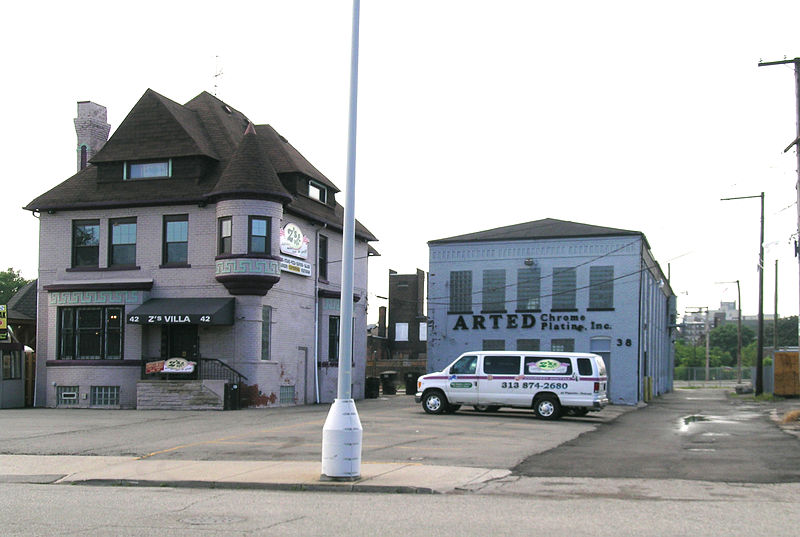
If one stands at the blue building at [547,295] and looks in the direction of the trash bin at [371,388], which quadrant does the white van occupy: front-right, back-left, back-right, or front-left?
front-left

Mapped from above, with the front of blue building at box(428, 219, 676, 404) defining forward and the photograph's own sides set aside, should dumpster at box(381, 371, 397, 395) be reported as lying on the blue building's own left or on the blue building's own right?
on the blue building's own right

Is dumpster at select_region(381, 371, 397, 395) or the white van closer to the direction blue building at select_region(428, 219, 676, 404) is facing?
the white van

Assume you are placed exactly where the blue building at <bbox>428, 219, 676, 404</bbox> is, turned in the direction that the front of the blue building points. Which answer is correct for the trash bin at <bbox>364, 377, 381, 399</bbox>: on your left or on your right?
on your right

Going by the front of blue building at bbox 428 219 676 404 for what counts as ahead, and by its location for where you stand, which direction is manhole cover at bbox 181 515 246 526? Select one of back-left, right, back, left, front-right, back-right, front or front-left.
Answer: front

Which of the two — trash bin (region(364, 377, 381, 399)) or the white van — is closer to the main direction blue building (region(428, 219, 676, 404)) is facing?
the white van

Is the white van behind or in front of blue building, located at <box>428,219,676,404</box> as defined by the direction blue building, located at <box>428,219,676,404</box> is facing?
in front

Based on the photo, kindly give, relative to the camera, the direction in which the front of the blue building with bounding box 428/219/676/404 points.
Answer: facing the viewer
